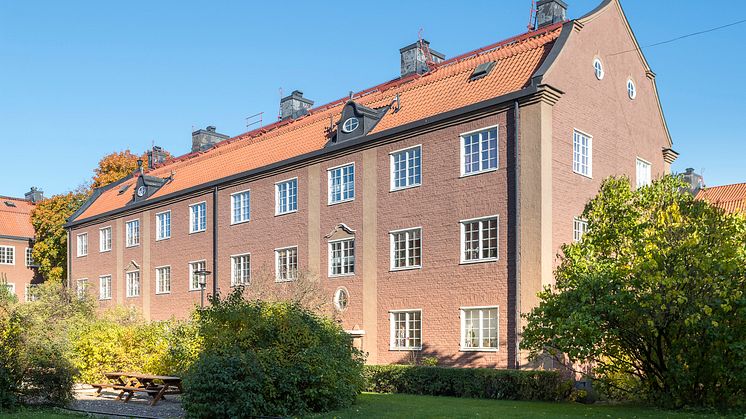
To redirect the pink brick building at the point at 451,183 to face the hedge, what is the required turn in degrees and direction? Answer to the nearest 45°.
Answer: approximately 45° to its left

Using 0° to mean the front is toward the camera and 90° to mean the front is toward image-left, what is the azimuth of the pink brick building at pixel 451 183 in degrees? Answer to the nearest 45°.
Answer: approximately 45°

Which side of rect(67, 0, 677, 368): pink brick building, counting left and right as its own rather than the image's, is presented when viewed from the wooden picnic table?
front
